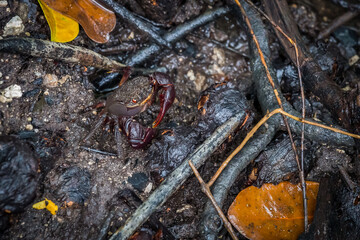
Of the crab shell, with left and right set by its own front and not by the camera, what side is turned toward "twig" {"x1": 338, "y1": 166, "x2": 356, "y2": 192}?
front

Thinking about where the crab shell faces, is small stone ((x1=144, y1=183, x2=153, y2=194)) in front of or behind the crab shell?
in front

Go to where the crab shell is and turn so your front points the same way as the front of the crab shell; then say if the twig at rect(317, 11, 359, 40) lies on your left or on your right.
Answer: on your left

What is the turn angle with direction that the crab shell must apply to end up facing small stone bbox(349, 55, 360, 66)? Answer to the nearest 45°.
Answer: approximately 45° to its left

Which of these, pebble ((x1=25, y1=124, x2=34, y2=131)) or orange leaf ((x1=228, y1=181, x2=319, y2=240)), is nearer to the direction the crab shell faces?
the orange leaf

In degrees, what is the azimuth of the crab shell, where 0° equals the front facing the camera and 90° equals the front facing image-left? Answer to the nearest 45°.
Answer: approximately 315°

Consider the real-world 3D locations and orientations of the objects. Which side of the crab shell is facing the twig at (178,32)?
left

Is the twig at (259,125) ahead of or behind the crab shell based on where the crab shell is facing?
ahead
